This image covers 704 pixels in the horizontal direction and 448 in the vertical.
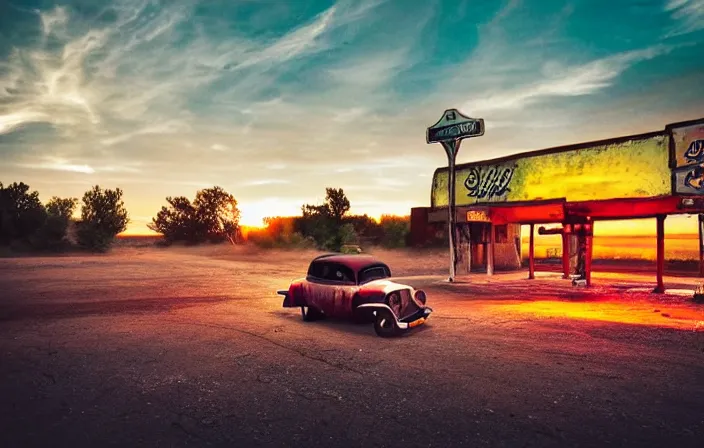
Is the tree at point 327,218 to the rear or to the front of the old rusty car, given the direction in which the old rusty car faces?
to the rear

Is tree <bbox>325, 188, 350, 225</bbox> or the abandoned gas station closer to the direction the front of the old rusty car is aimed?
the abandoned gas station

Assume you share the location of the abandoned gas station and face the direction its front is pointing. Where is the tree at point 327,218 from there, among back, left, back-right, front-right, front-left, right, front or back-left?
right

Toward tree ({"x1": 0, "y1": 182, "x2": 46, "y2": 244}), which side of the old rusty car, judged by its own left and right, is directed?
back

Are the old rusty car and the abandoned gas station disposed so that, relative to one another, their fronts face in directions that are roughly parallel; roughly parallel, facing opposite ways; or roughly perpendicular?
roughly perpendicular

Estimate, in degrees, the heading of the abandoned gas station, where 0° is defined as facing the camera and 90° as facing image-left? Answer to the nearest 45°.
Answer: approximately 45°

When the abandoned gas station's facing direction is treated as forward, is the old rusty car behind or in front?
in front

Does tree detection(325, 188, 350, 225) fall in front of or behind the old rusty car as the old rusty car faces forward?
behind

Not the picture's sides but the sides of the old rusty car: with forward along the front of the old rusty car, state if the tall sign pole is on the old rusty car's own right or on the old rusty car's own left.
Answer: on the old rusty car's own left

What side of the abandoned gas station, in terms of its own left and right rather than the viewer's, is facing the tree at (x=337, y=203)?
right

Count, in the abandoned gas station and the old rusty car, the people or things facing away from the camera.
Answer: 0

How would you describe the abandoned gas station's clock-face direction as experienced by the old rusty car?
The abandoned gas station is roughly at 9 o'clock from the old rusty car.

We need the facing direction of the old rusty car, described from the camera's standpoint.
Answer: facing the viewer and to the right of the viewer
